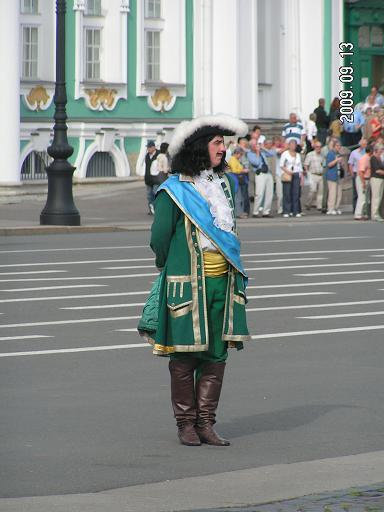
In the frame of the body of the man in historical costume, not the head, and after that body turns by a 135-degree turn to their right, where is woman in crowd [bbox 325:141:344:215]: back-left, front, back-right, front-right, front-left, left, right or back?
right

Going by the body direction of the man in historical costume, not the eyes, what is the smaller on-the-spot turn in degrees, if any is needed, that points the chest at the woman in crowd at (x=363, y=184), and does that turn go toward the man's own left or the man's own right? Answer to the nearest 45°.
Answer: approximately 135° to the man's own left

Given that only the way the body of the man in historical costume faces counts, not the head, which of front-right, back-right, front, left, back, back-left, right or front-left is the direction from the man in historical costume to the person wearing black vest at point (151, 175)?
back-left

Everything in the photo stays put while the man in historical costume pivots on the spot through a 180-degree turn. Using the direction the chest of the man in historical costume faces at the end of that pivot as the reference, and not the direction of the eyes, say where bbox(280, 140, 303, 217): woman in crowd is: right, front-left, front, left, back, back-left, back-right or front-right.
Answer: front-right

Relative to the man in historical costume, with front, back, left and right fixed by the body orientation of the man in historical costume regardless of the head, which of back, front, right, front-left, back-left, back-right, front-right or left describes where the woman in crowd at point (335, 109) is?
back-left

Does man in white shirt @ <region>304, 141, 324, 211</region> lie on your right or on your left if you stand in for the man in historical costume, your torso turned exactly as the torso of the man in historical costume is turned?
on your left

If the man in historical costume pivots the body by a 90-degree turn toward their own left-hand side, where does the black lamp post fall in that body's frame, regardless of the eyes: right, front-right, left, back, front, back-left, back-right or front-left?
front-left

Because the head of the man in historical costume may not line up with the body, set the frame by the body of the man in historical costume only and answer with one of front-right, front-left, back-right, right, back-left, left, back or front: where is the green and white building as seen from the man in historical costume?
back-left

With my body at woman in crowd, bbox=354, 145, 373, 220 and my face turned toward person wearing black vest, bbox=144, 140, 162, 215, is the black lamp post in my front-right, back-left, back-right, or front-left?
front-left

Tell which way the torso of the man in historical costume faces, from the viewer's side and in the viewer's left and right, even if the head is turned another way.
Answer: facing the viewer and to the right of the viewer

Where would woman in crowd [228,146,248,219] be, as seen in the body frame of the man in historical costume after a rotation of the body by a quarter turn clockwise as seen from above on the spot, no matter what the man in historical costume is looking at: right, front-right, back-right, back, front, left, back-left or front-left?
back-right
